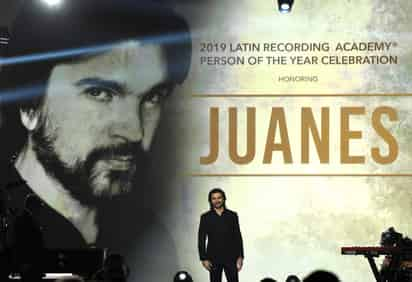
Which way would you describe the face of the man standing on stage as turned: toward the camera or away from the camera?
toward the camera

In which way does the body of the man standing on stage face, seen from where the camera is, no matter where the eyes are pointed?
toward the camera
